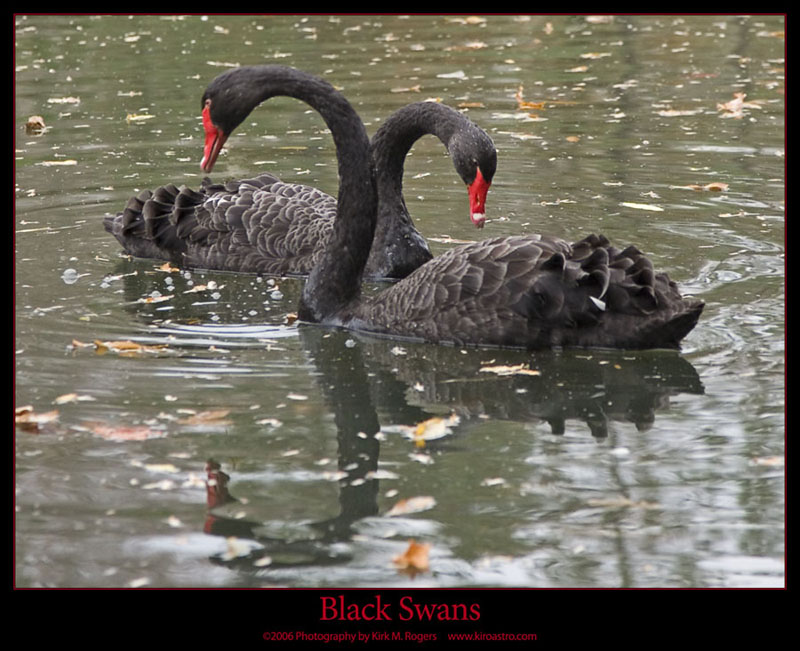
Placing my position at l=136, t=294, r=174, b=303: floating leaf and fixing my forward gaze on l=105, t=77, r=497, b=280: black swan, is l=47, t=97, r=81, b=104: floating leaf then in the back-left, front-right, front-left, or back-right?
front-left

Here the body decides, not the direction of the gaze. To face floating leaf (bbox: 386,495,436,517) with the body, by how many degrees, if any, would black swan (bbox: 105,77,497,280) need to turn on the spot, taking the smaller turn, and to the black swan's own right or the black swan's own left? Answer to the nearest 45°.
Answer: approximately 90° to the black swan's own right

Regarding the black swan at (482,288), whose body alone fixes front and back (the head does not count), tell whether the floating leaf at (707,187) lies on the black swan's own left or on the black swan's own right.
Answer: on the black swan's own right

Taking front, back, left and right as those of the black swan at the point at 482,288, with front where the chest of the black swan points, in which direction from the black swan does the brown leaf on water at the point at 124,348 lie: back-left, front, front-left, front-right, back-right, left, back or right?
front

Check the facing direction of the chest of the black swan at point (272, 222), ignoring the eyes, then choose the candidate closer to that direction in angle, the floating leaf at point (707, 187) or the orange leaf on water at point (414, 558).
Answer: the floating leaf

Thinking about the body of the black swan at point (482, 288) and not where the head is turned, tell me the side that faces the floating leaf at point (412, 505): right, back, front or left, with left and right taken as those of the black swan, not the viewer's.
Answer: left

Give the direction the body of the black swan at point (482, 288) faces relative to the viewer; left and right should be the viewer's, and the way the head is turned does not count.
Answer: facing to the left of the viewer

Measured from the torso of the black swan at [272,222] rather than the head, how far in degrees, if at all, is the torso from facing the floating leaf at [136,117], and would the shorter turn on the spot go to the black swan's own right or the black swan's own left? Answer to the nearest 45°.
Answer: approximately 90° to the black swan's own left

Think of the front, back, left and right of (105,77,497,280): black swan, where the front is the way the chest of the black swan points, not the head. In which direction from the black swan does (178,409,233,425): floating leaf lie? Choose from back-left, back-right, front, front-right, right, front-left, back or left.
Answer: right

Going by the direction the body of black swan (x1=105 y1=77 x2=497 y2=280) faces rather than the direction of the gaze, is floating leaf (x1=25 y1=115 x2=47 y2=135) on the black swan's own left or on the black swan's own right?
on the black swan's own left

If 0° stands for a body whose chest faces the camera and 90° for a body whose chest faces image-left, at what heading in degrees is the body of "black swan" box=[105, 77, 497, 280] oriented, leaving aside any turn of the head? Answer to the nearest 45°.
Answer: approximately 270°
